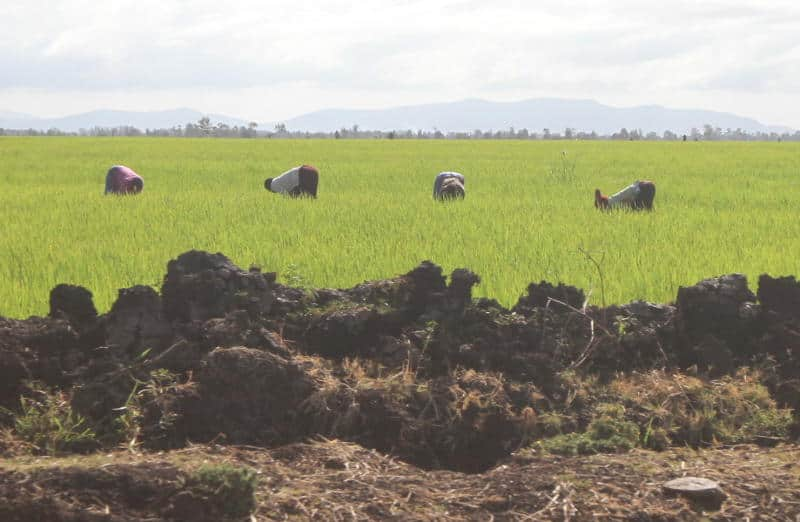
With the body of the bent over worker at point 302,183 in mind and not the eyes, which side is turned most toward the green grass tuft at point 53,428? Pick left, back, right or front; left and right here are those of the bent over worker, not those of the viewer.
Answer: left

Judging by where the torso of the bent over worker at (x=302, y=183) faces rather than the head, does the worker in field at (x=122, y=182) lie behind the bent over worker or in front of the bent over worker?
in front

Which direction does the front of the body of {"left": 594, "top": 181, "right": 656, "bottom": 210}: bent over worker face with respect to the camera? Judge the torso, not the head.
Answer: to the viewer's left

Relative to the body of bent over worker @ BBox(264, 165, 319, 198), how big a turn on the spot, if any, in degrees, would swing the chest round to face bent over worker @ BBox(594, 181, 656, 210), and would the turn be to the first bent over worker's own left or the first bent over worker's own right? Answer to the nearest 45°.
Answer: approximately 135° to the first bent over worker's own left

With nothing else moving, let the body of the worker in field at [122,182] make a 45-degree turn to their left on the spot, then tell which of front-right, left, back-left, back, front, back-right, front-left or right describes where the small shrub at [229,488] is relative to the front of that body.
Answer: back-right

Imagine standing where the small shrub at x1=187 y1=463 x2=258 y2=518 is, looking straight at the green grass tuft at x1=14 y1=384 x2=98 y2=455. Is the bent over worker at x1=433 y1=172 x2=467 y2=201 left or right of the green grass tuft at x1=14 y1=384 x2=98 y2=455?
right

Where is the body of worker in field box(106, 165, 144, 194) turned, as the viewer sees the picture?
to the viewer's right

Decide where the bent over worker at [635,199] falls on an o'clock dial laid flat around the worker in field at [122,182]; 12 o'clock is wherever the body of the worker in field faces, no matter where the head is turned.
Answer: The bent over worker is roughly at 1 o'clock from the worker in field.

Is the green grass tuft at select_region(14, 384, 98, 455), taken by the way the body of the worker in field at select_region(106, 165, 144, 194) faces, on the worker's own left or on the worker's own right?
on the worker's own right

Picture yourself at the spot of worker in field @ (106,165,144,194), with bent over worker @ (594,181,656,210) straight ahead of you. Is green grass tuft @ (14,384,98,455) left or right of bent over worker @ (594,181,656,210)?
right

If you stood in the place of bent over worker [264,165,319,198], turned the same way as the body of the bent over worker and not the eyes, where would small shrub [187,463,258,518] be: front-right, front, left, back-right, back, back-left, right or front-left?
left

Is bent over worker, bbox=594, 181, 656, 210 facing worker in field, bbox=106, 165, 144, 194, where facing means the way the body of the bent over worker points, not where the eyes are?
yes

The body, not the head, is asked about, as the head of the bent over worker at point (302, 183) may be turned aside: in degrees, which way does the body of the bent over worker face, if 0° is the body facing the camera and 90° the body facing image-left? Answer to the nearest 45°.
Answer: approximately 90°
